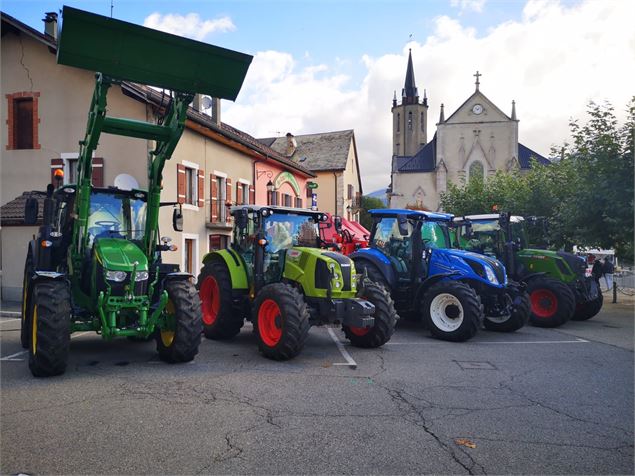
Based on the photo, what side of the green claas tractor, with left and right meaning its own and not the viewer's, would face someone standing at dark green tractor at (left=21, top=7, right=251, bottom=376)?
right

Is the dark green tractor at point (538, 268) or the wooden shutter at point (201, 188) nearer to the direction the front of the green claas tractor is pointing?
the dark green tractor

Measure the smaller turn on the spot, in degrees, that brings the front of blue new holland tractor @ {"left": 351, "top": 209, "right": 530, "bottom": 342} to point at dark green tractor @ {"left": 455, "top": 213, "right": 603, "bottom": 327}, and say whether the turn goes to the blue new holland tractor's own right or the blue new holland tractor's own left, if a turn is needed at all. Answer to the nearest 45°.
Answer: approximately 90° to the blue new holland tractor's own left

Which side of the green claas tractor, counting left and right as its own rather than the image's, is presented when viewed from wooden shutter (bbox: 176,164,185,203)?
back

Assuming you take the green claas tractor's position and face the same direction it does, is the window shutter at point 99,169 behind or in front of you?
behind

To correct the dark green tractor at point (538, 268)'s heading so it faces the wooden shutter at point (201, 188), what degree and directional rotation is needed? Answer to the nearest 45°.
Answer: approximately 135° to its right

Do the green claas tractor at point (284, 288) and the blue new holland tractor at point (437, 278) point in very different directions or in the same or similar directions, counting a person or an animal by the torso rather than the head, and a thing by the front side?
same or similar directions

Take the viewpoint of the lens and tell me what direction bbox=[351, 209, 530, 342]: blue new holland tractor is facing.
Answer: facing the viewer and to the right of the viewer

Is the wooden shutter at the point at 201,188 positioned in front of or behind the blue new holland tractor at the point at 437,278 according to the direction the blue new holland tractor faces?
behind

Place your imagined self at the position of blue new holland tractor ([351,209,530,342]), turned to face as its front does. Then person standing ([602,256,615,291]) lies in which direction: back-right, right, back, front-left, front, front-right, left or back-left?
left

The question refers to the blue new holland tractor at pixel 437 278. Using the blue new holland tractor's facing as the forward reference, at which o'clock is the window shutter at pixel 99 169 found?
The window shutter is roughly at 5 o'clock from the blue new holland tractor.

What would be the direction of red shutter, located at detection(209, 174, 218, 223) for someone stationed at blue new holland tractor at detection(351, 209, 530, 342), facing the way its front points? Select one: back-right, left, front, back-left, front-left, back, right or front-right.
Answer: back

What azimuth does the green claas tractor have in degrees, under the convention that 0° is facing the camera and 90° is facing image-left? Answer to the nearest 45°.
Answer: approximately 315°

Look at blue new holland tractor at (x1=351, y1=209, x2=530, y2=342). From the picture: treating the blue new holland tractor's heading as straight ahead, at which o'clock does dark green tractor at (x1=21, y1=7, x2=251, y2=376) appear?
The dark green tractor is roughly at 3 o'clock from the blue new holland tractor.

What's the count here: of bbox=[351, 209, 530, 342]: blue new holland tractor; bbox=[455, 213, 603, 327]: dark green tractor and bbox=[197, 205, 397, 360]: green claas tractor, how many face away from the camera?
0
